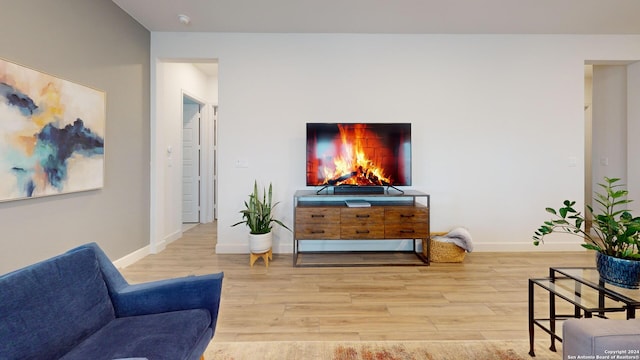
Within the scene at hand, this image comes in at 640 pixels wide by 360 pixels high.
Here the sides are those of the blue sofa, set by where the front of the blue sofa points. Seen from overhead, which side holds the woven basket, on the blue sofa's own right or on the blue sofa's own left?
on the blue sofa's own left

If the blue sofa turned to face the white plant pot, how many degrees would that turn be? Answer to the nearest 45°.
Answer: approximately 90° to its left

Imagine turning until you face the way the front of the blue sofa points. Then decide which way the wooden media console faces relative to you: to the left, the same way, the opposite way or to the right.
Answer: to the right

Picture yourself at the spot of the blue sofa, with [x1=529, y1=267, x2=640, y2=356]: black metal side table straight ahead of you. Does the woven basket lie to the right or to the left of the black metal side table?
left

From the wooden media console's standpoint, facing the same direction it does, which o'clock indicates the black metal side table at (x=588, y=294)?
The black metal side table is roughly at 11 o'clock from the wooden media console.

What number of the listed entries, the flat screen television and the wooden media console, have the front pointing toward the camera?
2

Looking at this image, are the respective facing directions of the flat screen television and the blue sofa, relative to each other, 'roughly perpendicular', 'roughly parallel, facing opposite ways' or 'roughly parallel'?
roughly perpendicular

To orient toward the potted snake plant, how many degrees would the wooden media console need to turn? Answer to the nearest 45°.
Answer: approximately 90° to its right

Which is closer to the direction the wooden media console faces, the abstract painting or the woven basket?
the abstract painting

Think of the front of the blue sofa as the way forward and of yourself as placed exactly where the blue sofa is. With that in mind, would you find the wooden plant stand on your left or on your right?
on your left

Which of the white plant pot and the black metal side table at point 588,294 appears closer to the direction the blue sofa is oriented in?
the black metal side table
